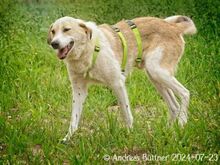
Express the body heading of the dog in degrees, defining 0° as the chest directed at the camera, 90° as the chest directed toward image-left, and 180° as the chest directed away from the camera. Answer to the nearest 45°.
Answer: approximately 45°
